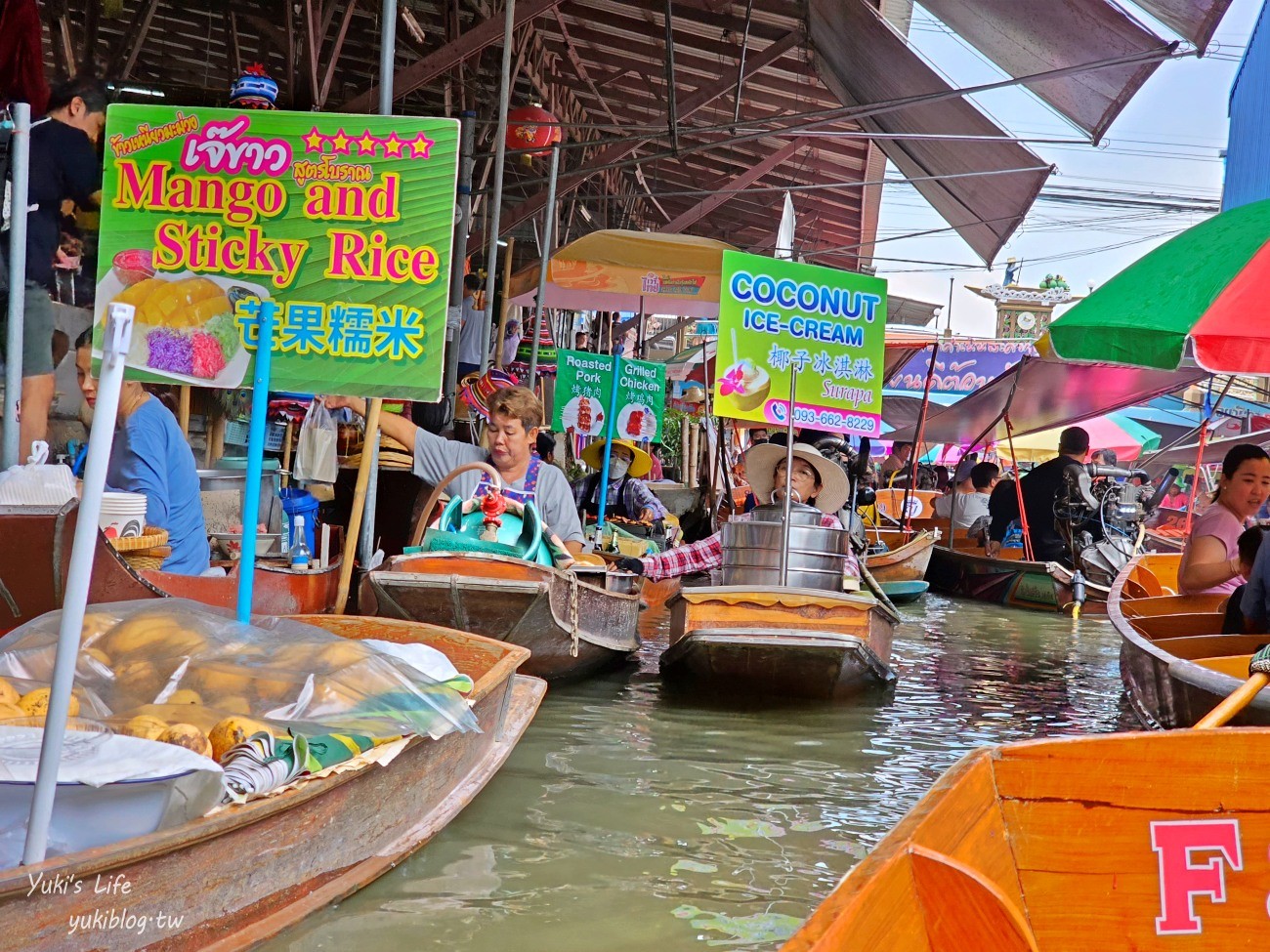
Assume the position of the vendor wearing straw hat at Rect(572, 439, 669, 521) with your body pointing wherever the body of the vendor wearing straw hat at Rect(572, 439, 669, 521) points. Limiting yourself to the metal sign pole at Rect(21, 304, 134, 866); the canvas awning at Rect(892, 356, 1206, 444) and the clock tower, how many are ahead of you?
1

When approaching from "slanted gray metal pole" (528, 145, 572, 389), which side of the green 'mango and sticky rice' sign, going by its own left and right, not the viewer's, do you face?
back

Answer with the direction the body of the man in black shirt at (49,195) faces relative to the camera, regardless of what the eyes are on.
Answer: to the viewer's right

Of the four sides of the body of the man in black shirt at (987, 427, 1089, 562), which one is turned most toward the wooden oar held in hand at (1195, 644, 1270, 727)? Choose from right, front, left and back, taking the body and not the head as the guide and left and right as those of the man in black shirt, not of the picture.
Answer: back

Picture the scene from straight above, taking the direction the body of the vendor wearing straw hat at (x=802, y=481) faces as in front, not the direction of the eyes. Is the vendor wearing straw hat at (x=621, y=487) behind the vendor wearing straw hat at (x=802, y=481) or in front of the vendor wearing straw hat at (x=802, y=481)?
behind

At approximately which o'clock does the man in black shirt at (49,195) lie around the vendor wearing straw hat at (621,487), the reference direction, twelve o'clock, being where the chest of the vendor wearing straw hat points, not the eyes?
The man in black shirt is roughly at 1 o'clock from the vendor wearing straw hat.

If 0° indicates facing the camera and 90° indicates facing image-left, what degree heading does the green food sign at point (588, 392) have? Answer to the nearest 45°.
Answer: approximately 0°

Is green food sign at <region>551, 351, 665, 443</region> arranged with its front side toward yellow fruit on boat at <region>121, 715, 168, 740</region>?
yes

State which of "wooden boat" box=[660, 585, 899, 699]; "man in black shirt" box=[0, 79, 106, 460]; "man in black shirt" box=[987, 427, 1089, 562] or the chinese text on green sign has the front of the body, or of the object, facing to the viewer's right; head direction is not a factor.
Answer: "man in black shirt" box=[0, 79, 106, 460]

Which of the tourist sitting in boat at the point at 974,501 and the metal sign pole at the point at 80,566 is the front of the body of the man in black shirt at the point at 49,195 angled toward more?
the tourist sitting in boat

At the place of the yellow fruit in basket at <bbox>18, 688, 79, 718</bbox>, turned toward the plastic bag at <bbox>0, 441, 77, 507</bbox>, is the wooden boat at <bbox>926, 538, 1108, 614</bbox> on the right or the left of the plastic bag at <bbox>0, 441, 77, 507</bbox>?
right

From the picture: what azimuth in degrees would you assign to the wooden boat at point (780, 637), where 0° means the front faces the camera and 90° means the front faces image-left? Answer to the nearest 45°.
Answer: approximately 0°
